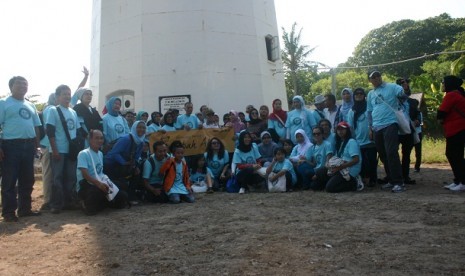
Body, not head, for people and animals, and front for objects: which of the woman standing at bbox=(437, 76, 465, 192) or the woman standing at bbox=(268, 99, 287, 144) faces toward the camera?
the woman standing at bbox=(268, 99, 287, 144)

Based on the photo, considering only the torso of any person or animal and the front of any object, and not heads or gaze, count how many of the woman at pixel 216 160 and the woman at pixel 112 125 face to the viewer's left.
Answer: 0

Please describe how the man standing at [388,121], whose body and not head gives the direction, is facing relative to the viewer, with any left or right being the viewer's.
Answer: facing the viewer and to the left of the viewer

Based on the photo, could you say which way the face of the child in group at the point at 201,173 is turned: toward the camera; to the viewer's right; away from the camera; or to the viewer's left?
toward the camera

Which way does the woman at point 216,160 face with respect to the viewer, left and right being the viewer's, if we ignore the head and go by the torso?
facing the viewer

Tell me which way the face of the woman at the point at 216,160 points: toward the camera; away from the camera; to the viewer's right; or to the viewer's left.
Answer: toward the camera

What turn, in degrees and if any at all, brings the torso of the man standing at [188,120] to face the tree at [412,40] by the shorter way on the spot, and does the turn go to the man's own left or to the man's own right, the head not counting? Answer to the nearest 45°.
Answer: approximately 135° to the man's own left

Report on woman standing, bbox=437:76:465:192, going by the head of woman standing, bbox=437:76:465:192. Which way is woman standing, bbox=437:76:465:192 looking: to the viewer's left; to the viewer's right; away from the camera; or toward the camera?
to the viewer's left

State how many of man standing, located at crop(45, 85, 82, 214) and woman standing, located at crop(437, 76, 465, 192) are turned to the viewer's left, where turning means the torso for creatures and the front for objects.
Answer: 1

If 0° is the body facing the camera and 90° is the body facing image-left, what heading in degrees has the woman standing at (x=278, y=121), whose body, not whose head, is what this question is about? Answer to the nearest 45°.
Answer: approximately 0°

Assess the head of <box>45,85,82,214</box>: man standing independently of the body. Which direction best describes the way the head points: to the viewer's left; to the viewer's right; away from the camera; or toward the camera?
toward the camera
